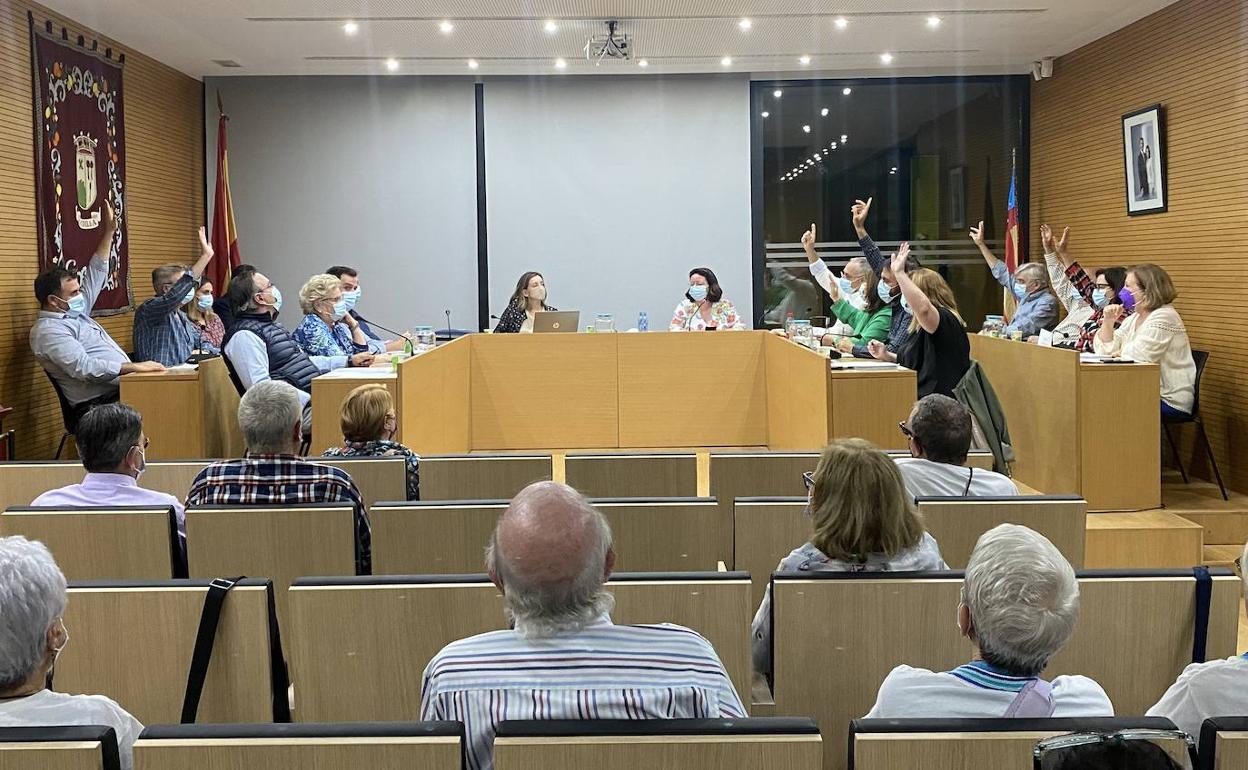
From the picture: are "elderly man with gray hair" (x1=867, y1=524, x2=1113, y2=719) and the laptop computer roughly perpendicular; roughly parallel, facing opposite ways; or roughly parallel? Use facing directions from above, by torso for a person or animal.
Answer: roughly parallel

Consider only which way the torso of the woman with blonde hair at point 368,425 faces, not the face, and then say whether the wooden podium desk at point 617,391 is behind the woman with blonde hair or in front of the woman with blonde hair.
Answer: in front

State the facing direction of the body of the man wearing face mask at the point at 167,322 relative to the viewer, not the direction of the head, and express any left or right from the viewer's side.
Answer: facing to the right of the viewer

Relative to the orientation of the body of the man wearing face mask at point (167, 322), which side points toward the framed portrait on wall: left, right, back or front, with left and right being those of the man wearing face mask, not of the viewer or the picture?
front

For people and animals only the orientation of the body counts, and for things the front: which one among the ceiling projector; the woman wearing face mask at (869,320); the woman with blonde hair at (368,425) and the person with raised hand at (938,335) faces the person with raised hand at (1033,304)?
the woman with blonde hair

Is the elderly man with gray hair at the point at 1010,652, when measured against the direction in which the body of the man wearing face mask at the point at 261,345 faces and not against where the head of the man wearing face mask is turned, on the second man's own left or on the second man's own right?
on the second man's own right

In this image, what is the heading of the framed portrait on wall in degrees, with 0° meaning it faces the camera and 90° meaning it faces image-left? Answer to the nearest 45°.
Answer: approximately 45°

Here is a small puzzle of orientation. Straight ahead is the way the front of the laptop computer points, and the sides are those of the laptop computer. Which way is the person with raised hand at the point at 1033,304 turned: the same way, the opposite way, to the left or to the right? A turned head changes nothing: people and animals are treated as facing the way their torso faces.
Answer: to the left

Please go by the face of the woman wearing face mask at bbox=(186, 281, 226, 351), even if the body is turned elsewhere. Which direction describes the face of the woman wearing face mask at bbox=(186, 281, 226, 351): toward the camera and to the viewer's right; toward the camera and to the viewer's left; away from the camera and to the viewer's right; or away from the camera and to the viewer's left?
toward the camera and to the viewer's right

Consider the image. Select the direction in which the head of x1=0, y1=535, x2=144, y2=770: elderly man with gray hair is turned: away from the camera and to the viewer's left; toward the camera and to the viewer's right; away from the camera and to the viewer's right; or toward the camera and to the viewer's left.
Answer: away from the camera and to the viewer's right

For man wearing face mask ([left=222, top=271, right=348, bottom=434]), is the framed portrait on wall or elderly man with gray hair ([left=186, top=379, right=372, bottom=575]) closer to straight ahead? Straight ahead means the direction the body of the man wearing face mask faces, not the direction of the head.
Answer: the framed portrait on wall

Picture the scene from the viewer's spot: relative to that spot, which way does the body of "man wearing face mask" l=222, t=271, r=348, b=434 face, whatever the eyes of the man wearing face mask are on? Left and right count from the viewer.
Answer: facing to the right of the viewer

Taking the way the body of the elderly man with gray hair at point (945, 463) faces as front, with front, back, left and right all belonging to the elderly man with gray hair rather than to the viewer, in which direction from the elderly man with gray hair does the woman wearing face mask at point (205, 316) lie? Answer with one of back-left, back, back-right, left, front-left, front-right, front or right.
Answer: front

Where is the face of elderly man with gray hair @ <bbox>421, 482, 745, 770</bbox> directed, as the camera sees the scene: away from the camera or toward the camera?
away from the camera

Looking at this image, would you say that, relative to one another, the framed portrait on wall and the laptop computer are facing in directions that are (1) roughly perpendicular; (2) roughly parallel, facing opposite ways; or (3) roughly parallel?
roughly perpendicular

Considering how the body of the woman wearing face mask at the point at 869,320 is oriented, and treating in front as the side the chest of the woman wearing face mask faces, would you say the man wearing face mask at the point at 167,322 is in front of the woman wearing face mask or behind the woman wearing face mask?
in front

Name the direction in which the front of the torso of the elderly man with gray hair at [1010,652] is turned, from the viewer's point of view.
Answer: away from the camera

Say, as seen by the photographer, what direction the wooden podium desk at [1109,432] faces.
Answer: facing to the left of the viewer

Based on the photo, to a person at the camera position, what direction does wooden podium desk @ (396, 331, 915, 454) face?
facing the viewer

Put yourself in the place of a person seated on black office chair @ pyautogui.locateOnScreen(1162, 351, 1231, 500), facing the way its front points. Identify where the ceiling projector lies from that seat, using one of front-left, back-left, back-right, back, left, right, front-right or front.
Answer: front

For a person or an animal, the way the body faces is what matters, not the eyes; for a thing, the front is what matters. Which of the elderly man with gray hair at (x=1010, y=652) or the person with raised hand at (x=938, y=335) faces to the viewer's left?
the person with raised hand
